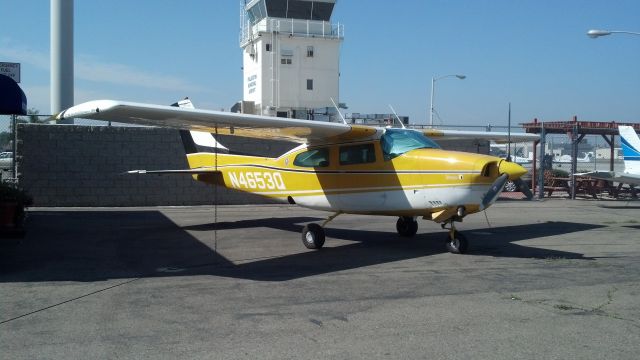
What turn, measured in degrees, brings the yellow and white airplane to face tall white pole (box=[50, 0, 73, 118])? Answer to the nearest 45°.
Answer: approximately 180°

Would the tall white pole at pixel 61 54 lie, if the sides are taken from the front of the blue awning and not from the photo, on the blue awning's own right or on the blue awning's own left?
on the blue awning's own left

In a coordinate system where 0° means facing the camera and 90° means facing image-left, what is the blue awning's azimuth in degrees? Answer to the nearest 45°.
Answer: approximately 270°

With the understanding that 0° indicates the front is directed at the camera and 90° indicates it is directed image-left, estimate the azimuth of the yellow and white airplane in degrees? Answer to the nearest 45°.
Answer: approximately 315°

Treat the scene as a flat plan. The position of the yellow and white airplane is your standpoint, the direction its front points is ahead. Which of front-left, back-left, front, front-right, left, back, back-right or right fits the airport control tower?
back-left

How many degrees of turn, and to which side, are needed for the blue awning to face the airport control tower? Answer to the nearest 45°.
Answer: approximately 45° to its left

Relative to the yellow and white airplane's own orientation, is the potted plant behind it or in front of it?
behind
